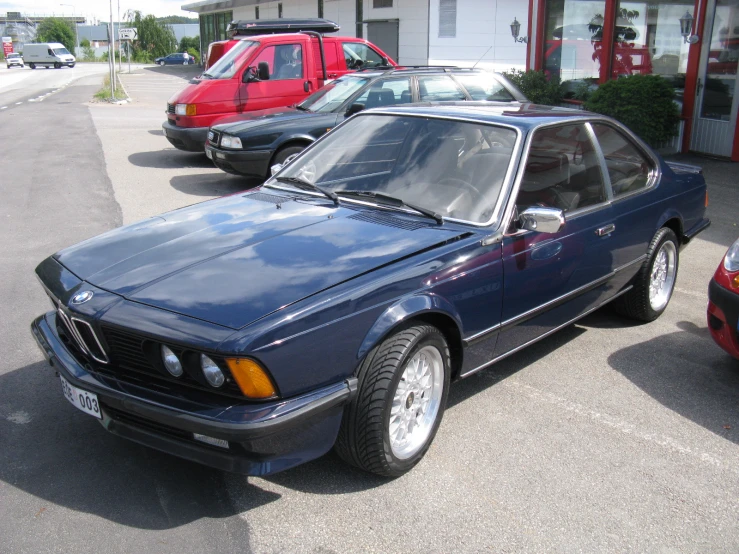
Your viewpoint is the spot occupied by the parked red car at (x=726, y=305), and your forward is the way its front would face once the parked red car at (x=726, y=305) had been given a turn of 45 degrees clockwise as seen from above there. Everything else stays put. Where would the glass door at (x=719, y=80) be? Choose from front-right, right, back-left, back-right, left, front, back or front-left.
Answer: right

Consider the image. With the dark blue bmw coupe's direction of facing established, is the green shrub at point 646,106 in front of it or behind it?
behind

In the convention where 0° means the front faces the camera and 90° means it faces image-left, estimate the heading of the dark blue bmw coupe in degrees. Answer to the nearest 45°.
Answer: approximately 45°

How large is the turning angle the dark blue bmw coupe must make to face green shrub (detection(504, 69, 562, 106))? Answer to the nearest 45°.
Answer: approximately 135° to its right

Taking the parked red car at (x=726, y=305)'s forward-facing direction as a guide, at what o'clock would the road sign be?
The road sign is roughly at 3 o'clock from the parked red car.

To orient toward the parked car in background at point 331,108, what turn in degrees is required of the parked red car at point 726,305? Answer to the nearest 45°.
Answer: approximately 90° to its right

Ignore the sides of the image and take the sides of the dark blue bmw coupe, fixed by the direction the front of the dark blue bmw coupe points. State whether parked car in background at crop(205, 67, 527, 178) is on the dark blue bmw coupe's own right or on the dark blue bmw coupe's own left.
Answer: on the dark blue bmw coupe's own right

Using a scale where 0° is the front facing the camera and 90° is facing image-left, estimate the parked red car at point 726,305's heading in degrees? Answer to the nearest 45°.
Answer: approximately 45°

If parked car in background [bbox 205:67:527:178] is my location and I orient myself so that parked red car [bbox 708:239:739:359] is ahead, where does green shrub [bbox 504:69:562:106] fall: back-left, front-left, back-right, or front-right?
back-left

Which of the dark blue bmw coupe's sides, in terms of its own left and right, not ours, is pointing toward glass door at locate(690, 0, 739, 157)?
back

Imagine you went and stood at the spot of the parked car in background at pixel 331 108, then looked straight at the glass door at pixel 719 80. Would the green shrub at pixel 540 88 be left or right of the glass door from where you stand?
left
